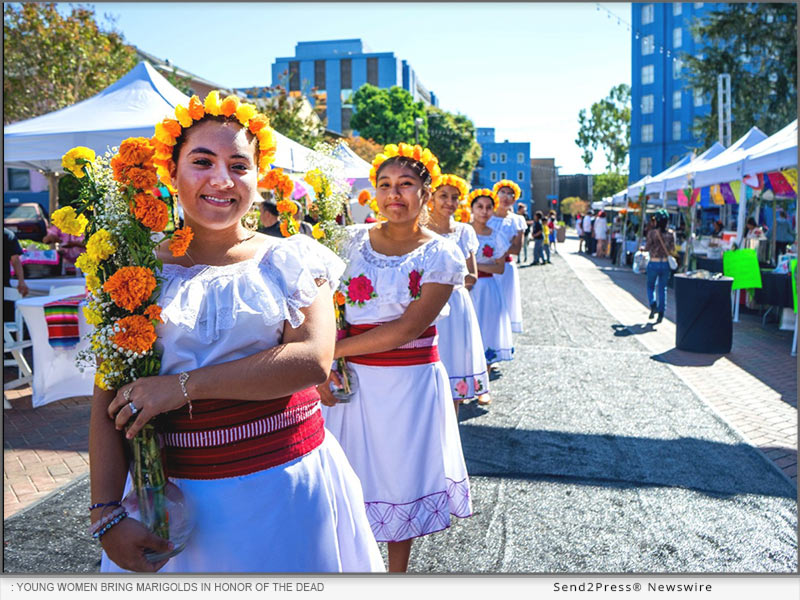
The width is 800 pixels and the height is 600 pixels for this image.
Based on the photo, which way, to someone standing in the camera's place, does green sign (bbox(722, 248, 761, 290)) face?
facing the viewer

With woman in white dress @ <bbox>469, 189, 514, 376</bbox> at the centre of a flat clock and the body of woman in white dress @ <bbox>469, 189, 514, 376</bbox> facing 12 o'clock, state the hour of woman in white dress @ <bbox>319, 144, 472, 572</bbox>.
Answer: woman in white dress @ <bbox>319, 144, 472, 572</bbox> is roughly at 12 o'clock from woman in white dress @ <bbox>469, 189, 514, 376</bbox>.

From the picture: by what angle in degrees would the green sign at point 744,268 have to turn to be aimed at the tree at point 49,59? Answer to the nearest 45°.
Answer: approximately 90° to its right

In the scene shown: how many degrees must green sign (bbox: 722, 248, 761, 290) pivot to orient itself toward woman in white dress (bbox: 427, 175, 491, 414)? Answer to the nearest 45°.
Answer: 0° — it already faces them

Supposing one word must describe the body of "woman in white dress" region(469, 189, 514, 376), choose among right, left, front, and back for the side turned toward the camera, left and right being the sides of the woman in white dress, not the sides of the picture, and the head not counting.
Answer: front

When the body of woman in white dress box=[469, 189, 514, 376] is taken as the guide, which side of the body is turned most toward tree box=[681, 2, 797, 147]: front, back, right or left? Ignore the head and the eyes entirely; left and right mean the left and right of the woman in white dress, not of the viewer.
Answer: back

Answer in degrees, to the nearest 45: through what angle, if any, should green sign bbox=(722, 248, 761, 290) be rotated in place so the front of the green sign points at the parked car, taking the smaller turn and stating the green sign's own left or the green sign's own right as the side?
approximately 90° to the green sign's own right

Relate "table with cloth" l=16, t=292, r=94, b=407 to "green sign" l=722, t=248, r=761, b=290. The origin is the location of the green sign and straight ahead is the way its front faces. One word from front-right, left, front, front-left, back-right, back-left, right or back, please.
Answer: front-right
